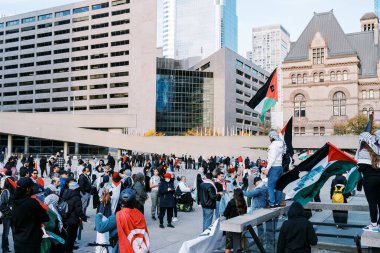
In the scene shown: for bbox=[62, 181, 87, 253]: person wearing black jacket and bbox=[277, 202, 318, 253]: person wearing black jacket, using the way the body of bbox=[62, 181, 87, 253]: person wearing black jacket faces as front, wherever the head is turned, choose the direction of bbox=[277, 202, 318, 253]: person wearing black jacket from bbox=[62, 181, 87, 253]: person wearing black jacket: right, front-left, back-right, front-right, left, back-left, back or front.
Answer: front-right

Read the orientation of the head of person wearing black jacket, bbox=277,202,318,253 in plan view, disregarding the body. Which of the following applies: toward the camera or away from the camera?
away from the camera

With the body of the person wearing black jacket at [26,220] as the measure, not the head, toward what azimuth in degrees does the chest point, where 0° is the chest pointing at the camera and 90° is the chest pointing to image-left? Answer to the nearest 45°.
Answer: approximately 225°

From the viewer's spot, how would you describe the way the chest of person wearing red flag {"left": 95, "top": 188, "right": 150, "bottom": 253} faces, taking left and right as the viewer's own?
facing away from the viewer and to the left of the viewer

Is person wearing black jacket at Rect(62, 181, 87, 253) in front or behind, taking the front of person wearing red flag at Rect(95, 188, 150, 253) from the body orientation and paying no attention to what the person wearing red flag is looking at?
in front

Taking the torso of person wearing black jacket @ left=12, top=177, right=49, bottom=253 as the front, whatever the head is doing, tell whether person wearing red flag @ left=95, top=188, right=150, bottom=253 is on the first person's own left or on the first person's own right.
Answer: on the first person's own right

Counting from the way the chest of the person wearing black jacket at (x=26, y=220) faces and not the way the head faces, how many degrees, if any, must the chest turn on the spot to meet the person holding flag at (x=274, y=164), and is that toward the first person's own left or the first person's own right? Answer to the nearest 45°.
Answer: approximately 45° to the first person's own right

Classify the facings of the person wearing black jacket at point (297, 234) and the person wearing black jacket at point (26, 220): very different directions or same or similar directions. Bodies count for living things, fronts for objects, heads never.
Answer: same or similar directions

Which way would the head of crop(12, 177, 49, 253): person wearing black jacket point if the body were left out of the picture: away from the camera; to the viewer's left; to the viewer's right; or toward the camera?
away from the camera

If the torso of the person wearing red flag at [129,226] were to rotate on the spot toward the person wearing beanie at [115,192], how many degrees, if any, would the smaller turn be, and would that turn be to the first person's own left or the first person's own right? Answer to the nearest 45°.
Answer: approximately 45° to the first person's own right

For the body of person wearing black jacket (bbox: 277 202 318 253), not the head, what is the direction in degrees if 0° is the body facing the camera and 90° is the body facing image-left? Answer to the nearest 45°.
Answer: approximately 180°

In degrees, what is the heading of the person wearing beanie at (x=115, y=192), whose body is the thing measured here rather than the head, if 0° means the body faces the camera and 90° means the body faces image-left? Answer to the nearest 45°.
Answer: approximately 180°
